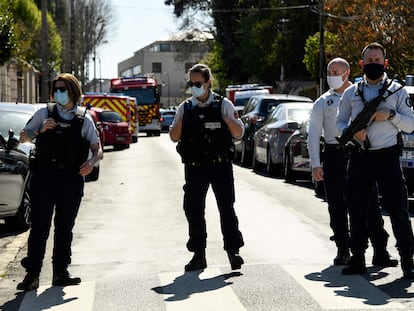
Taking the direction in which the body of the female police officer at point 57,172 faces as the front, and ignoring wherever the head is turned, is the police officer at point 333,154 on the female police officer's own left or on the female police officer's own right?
on the female police officer's own left

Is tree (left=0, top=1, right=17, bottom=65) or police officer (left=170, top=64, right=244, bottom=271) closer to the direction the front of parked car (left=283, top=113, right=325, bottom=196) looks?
the tree

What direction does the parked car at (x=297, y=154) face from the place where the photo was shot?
facing away from the viewer and to the left of the viewer

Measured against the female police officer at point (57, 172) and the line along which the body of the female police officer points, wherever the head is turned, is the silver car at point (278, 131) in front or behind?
behind

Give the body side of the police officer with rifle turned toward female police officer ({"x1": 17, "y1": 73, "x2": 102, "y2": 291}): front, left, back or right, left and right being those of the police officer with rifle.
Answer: right

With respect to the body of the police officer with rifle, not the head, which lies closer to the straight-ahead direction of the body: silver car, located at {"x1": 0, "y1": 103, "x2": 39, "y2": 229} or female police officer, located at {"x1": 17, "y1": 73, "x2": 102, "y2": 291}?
the female police officer

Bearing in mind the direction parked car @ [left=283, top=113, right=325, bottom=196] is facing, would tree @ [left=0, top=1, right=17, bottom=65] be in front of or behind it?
in front

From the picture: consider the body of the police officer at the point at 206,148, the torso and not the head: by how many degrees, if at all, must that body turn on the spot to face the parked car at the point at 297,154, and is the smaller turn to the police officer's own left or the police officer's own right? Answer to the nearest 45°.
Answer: approximately 180°
